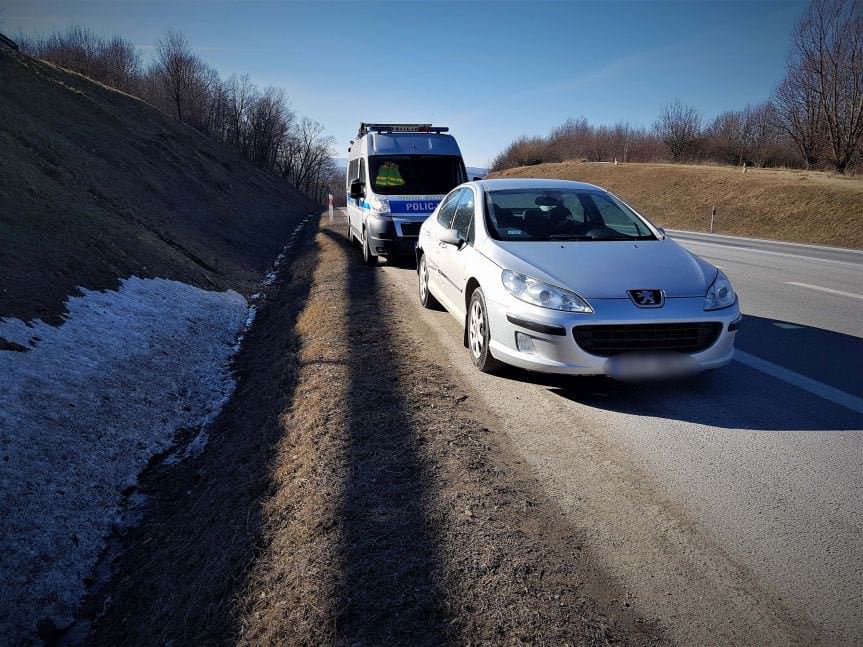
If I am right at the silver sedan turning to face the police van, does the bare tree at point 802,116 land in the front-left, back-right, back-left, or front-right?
front-right

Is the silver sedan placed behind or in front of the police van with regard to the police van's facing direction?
in front

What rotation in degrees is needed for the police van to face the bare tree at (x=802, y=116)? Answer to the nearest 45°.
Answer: approximately 135° to its left

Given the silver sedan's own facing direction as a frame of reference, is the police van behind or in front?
behind

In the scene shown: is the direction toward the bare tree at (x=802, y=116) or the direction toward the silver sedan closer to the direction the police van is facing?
the silver sedan

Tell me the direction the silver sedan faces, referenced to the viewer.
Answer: facing the viewer and to the right of the viewer

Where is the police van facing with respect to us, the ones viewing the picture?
facing the viewer

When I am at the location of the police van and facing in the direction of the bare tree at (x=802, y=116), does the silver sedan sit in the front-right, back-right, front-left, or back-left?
back-right

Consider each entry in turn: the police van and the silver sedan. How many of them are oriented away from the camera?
0

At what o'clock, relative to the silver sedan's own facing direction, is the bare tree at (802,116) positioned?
The bare tree is roughly at 8 o'clock from the silver sedan.
